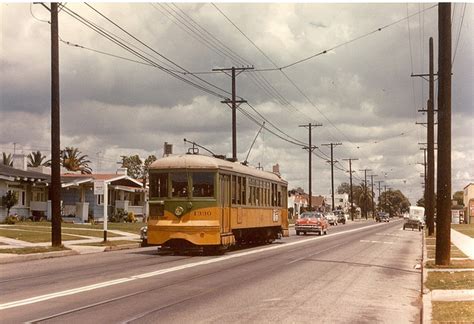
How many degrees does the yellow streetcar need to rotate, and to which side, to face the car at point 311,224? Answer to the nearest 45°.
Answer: approximately 135° to its right

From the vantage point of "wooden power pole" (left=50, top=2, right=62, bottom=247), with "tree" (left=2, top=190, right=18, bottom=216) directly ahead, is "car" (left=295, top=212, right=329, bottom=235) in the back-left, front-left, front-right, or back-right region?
front-right

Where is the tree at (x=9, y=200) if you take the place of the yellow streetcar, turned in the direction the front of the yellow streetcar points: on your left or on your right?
on your right

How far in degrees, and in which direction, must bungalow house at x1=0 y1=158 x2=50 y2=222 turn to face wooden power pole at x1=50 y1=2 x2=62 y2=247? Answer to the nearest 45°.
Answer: approximately 45° to its right

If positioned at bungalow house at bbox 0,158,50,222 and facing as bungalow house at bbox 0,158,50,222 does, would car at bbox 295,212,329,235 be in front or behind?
in front

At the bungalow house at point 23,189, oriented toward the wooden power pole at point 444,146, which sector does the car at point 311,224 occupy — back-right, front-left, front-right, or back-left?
front-left

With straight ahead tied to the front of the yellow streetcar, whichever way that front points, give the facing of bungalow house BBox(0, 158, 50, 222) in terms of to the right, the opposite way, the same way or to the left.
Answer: to the left

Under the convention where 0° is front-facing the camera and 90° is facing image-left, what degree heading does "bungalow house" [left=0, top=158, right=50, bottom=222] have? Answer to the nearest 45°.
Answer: approximately 315°

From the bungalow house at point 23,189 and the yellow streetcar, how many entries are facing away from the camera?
0

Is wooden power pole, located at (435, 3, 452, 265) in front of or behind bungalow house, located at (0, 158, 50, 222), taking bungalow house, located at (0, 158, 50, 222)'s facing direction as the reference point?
in front

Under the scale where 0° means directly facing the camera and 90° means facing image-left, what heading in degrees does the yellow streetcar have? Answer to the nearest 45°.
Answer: approximately 45°

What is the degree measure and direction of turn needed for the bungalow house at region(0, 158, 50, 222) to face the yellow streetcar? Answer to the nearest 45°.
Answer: approximately 45° to its right

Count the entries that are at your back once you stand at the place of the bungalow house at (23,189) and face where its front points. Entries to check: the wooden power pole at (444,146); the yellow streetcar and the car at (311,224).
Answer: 0

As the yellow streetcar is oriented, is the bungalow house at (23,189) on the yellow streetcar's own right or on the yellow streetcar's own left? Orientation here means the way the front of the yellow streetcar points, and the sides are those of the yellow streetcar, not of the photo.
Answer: on the yellow streetcar's own right
